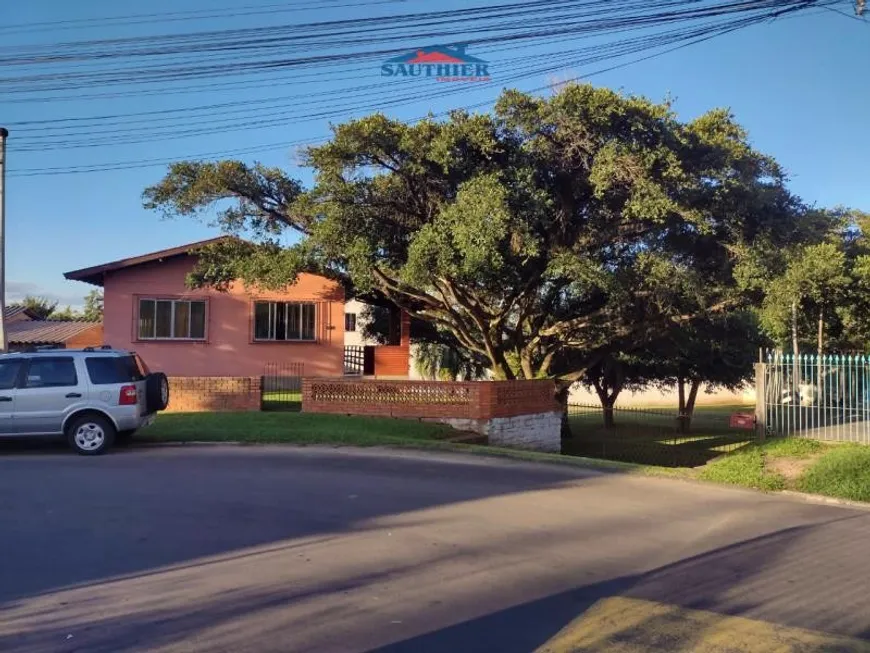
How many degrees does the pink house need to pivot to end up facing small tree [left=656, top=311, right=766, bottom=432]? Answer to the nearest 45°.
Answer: approximately 90° to its left

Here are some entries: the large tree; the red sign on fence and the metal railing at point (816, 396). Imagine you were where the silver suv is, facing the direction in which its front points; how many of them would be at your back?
3

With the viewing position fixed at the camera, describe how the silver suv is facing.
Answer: facing to the left of the viewer

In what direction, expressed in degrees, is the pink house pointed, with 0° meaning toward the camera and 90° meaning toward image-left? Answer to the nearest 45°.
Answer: approximately 0°

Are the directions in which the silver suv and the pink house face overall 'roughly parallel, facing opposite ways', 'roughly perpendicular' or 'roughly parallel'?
roughly perpendicular

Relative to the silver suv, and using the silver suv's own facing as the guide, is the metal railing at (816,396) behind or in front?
behind

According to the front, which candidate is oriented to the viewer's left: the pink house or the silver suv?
the silver suv

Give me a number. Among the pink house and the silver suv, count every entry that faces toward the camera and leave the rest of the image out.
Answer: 1

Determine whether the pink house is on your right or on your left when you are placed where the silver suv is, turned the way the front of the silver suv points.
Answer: on your right

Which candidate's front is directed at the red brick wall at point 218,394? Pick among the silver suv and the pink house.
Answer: the pink house
